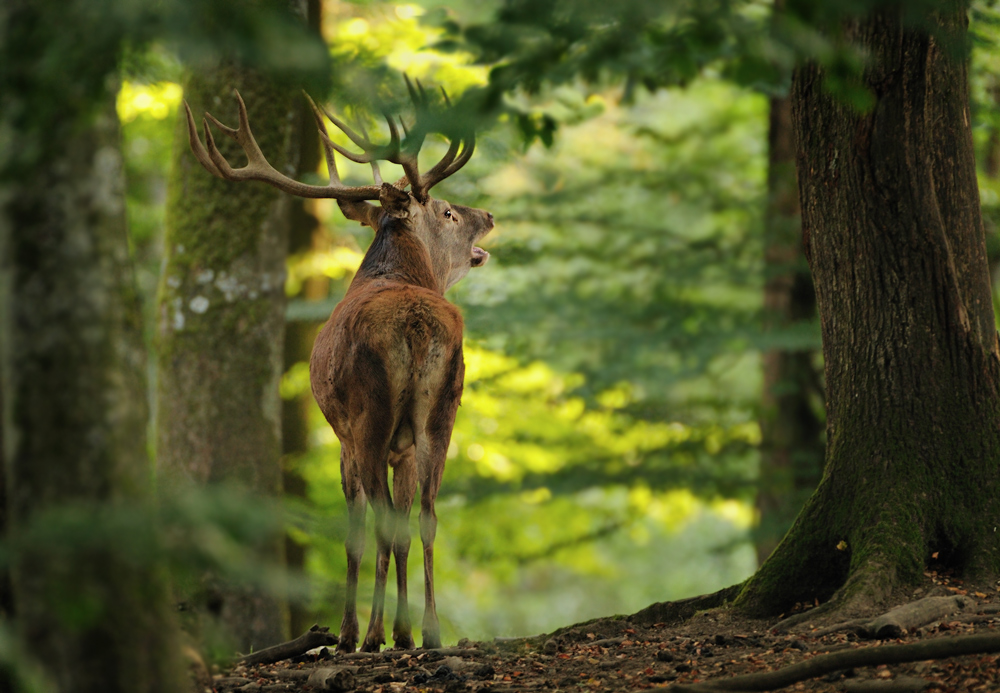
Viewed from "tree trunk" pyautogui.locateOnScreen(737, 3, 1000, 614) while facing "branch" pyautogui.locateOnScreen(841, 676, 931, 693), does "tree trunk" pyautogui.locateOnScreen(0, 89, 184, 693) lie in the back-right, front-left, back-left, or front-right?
front-right

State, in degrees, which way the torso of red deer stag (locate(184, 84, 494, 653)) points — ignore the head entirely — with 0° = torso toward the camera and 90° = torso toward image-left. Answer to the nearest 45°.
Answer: approximately 180°

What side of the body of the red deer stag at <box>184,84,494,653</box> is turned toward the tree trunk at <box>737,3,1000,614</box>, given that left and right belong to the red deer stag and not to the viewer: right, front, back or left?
right

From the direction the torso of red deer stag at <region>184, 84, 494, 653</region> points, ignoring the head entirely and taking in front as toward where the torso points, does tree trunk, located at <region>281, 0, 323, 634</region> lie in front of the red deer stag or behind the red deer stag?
in front

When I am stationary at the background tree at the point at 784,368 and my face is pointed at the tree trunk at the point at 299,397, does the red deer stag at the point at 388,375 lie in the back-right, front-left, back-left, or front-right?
front-left

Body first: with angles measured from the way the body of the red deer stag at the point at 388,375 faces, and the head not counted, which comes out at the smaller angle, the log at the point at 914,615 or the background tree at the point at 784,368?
the background tree

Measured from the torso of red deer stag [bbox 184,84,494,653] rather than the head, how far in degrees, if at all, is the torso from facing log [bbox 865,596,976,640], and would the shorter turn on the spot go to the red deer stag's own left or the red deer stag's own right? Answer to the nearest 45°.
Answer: approximately 135° to the red deer stag's own right
